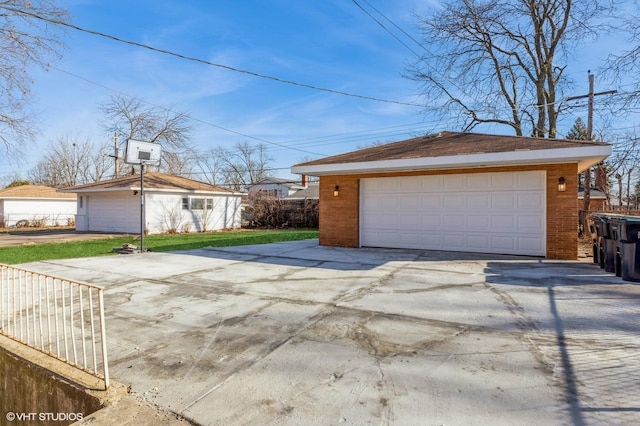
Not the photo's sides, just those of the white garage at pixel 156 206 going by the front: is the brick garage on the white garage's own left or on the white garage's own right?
on the white garage's own left

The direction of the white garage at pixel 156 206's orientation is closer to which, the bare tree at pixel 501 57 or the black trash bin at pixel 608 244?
the black trash bin

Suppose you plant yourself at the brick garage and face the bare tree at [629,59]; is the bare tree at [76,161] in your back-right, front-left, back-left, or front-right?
back-left

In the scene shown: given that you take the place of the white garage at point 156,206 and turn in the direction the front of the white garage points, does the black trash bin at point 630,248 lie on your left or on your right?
on your left

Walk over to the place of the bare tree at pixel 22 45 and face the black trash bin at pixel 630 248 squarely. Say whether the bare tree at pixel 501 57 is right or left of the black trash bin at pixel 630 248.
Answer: left

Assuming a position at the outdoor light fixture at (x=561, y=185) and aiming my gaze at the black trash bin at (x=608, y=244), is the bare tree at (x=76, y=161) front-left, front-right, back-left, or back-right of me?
back-right

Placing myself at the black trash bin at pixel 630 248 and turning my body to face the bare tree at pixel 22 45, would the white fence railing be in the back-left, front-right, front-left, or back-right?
front-left

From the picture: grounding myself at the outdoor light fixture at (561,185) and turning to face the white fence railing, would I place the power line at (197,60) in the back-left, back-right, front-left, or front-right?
front-right

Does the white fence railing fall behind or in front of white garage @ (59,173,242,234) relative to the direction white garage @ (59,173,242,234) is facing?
in front

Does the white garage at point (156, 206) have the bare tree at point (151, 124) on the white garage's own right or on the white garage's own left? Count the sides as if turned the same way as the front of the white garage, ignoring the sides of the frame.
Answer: on the white garage's own right

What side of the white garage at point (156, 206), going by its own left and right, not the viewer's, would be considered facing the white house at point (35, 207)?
right

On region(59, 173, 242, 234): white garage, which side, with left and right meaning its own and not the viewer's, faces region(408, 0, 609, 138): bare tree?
left

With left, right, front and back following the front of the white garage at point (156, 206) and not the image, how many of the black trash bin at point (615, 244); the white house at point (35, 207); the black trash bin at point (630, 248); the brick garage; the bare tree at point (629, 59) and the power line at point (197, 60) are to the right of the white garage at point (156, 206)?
1

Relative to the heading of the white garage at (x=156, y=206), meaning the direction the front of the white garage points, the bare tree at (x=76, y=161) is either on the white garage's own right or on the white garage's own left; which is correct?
on the white garage's own right

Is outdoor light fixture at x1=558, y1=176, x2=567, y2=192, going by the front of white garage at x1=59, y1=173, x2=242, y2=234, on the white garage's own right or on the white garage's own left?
on the white garage's own left
